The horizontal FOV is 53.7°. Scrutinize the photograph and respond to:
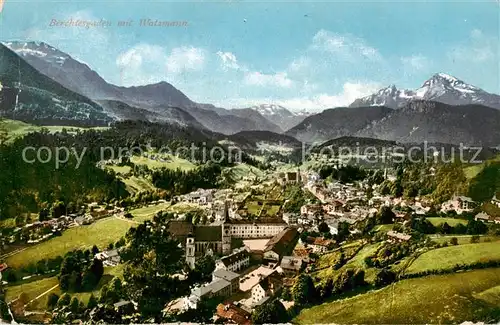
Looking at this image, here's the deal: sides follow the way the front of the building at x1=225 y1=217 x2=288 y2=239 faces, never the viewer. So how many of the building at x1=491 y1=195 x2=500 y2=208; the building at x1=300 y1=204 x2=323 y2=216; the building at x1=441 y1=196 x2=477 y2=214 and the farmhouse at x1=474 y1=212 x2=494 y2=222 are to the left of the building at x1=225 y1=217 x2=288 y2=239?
4

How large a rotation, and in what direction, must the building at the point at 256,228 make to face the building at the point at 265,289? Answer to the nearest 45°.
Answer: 0° — it already faces it

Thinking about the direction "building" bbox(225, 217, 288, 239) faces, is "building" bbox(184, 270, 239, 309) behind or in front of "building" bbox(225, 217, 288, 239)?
in front

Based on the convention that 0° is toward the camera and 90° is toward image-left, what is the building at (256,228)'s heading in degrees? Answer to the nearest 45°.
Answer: approximately 0°

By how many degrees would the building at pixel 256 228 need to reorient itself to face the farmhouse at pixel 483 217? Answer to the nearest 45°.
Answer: approximately 90° to its left

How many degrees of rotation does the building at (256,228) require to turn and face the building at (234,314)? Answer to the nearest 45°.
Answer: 0° — it already faces it

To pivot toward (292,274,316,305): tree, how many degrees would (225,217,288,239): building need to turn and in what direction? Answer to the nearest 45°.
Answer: approximately 45° to its left

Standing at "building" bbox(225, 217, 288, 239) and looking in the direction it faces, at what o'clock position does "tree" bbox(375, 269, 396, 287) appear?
The tree is roughly at 10 o'clock from the building.

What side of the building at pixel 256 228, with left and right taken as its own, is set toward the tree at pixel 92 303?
front

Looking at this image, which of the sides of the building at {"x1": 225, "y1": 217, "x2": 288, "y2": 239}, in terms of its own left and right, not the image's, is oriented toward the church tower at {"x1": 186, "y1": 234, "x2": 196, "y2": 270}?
right

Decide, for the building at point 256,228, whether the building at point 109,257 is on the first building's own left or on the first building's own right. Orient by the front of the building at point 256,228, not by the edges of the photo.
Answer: on the first building's own right

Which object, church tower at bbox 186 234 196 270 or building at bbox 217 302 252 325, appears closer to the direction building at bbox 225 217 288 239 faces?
the building

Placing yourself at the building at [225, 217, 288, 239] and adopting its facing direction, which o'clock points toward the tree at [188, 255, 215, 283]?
The tree is roughly at 2 o'clock from the building.

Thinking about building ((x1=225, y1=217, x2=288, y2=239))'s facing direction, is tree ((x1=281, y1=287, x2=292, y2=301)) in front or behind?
in front

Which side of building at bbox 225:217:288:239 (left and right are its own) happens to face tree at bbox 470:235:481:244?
left

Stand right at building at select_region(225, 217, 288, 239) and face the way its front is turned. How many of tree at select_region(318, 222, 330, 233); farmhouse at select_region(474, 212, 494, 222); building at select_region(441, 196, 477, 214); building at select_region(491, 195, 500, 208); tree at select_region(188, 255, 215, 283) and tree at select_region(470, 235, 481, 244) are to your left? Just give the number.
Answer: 5
